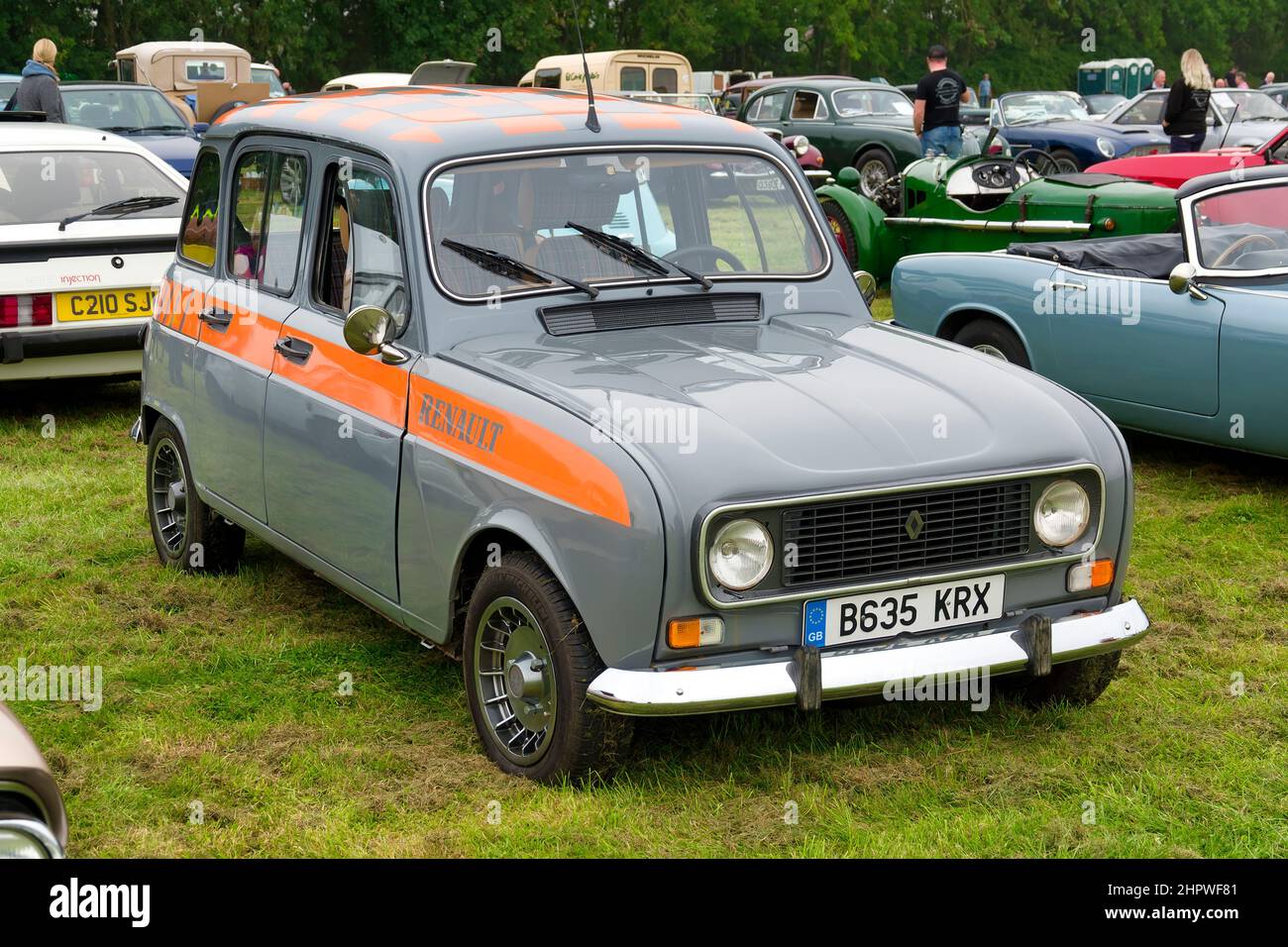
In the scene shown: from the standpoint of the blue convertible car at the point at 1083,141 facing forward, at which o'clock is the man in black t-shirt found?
The man in black t-shirt is roughly at 2 o'clock from the blue convertible car.

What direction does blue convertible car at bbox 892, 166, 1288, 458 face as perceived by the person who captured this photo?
facing the viewer and to the right of the viewer

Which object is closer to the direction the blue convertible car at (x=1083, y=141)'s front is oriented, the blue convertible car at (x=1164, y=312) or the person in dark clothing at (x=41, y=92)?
the blue convertible car

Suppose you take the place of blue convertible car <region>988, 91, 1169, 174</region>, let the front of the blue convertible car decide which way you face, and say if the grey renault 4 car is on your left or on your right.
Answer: on your right

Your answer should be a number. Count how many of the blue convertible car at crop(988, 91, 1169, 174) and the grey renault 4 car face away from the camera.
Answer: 0

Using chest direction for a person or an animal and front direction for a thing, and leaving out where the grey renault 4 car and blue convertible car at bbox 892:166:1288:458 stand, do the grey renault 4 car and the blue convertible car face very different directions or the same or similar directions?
same or similar directions

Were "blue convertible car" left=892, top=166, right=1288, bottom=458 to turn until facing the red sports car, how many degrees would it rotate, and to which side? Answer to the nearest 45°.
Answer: approximately 135° to its left

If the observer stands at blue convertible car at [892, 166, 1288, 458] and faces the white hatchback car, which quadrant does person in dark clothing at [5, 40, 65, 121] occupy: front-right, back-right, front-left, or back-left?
front-right

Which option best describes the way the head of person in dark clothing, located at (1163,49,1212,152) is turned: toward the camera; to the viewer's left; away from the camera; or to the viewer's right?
away from the camera

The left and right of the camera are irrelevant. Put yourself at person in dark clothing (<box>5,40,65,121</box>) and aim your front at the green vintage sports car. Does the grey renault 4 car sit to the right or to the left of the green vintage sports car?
right

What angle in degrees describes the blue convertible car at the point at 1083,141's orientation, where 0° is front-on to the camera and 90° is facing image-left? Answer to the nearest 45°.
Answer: approximately 315°
